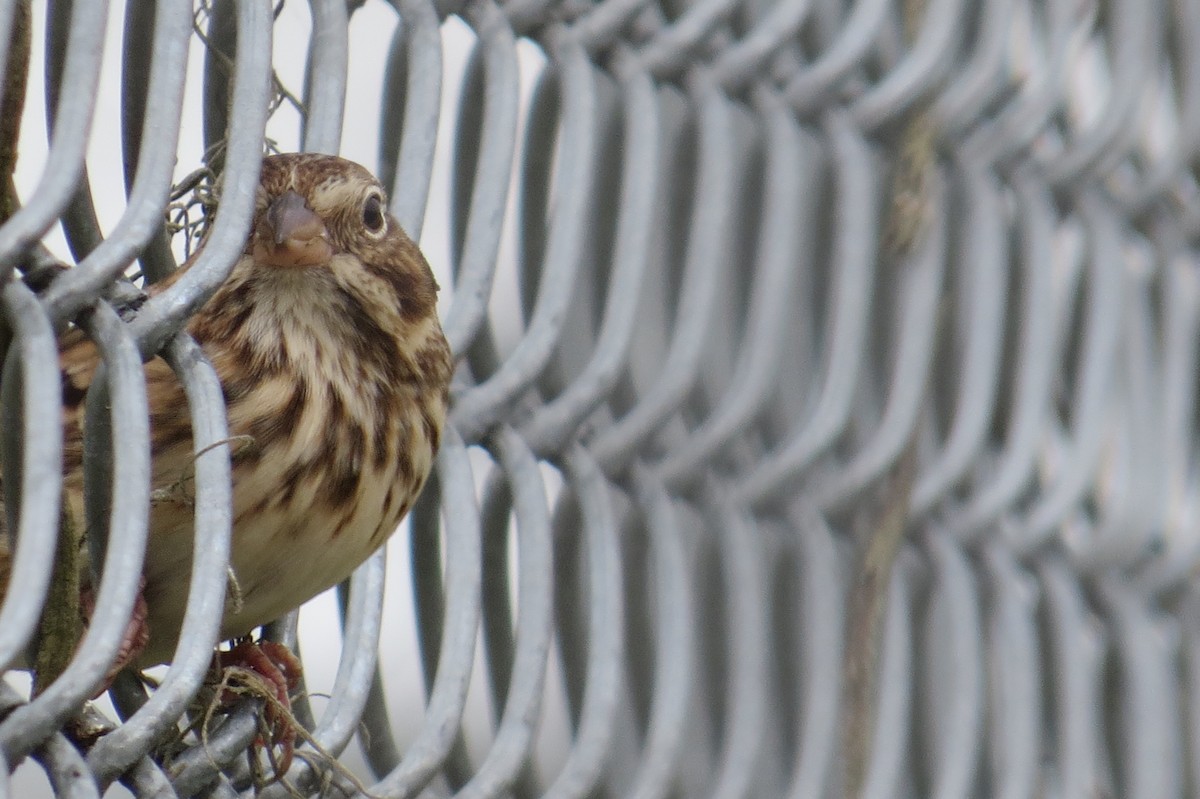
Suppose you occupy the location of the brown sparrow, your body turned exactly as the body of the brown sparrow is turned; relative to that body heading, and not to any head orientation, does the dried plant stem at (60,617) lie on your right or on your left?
on your right

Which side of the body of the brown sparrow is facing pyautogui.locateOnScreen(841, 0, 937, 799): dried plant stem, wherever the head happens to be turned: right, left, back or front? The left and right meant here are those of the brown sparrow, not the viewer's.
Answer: left

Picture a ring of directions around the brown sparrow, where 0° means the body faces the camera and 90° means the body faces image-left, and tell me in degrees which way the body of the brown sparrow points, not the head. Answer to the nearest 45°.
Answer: approximately 315°

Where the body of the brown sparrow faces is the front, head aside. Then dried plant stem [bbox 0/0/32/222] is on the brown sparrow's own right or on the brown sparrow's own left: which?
on the brown sparrow's own right
